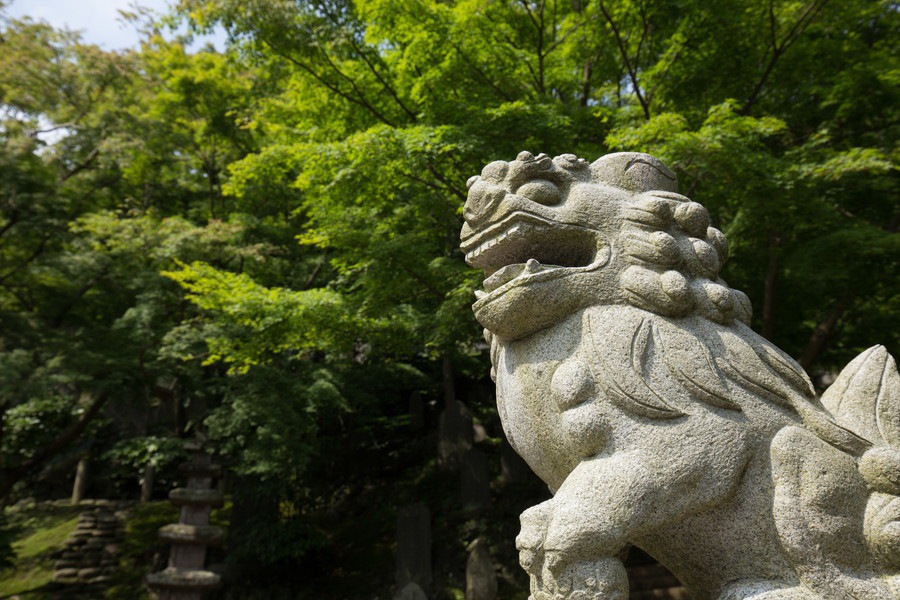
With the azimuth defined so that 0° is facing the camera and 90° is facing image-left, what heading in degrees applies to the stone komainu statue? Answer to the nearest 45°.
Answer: approximately 90°
